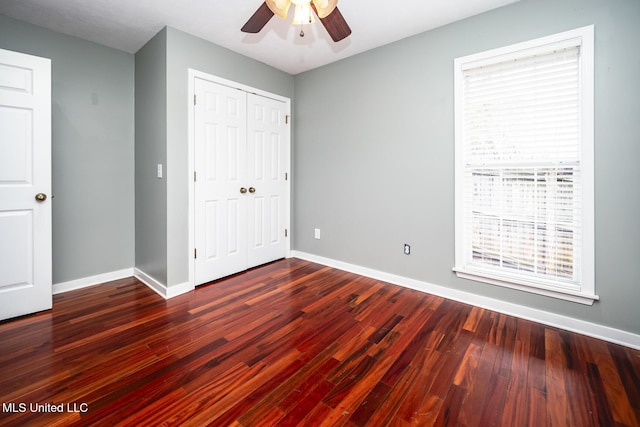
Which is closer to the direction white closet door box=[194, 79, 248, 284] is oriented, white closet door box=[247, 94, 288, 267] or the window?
the window

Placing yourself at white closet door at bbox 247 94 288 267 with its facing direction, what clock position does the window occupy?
The window is roughly at 12 o'clock from the white closet door.

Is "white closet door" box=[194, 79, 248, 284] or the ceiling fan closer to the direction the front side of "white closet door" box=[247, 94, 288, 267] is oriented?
the ceiling fan

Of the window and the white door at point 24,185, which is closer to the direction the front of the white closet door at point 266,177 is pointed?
the window

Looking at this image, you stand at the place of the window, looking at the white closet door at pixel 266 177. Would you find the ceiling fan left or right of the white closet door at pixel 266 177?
left

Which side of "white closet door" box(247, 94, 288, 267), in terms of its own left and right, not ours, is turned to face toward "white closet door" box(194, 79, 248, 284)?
right
